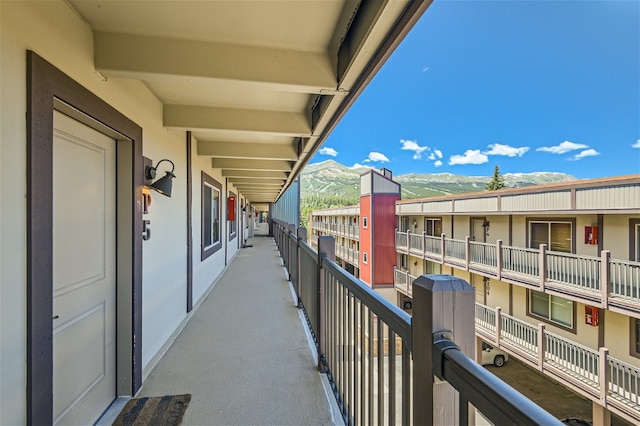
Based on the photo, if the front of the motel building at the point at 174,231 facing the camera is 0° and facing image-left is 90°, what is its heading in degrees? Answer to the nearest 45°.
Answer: approximately 270°

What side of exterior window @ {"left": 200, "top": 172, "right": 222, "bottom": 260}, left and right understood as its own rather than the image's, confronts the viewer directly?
right
